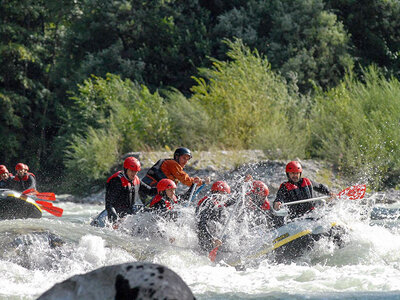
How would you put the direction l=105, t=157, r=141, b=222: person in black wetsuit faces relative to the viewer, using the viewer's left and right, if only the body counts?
facing the viewer and to the right of the viewer

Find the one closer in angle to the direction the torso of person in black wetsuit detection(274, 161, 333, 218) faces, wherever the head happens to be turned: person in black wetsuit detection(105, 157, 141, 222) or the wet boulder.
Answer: the wet boulder

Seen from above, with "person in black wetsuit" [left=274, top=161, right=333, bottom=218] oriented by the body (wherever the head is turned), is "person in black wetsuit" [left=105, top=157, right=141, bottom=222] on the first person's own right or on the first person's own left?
on the first person's own right

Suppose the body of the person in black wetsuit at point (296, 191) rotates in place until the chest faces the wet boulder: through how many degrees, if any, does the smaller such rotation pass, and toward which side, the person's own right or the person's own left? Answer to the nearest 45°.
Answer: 0° — they already face it

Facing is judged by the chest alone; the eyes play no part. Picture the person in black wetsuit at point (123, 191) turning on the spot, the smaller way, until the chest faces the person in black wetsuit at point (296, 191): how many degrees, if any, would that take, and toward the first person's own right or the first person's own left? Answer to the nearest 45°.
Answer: approximately 45° to the first person's own left

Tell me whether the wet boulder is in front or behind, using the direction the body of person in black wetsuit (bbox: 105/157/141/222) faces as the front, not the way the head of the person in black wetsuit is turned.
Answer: in front

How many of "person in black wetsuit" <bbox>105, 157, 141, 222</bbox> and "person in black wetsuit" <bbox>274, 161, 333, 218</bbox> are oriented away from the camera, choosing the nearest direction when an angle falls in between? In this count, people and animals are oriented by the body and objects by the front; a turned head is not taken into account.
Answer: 0

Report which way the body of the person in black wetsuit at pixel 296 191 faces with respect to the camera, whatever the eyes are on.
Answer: toward the camera
